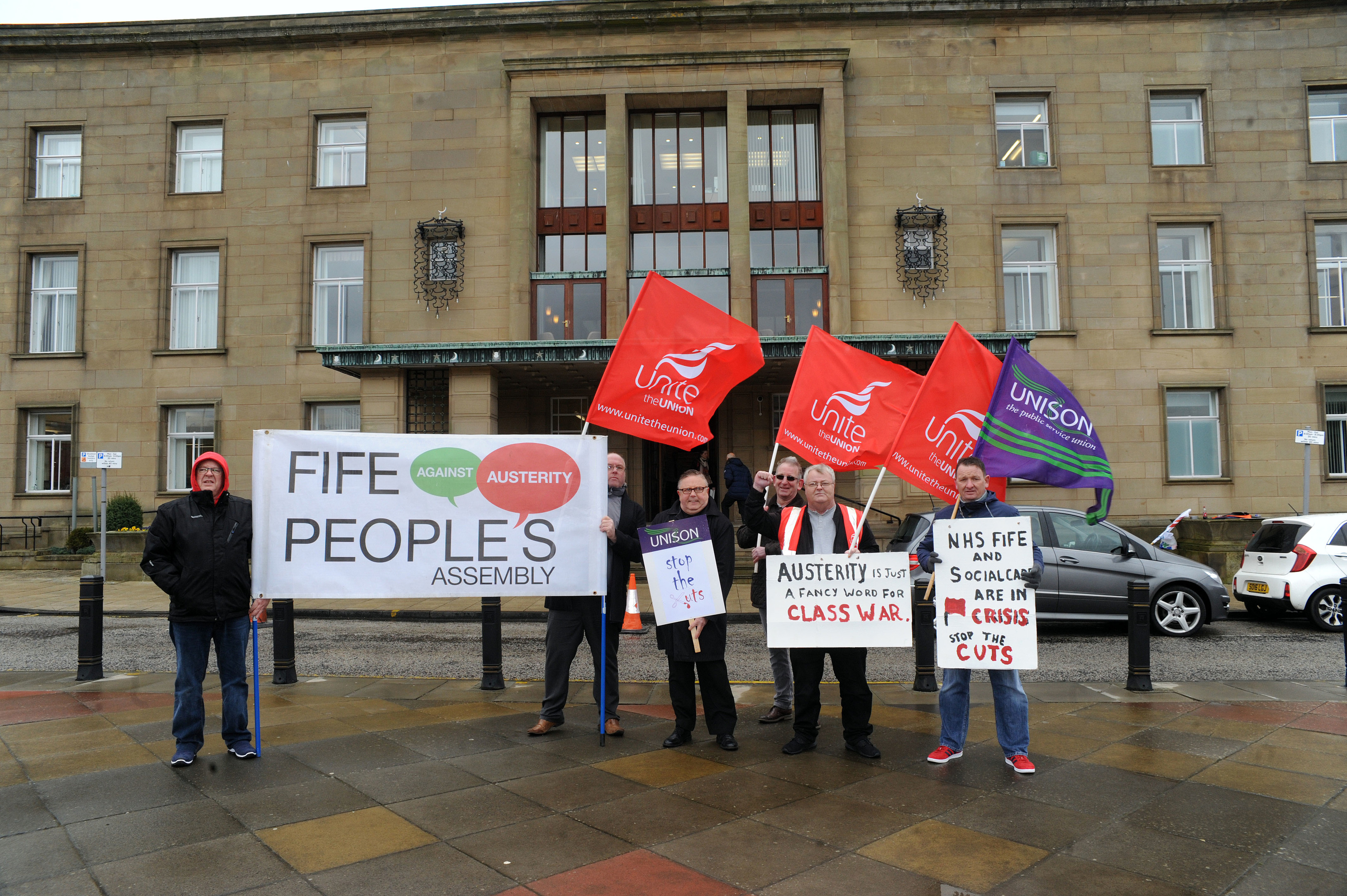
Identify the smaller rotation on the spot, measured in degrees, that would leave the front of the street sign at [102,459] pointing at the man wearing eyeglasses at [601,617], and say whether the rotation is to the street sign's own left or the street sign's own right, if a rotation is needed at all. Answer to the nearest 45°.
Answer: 0° — it already faces them

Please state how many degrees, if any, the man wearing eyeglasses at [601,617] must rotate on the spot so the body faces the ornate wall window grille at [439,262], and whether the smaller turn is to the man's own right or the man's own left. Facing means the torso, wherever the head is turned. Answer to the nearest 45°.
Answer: approximately 180°

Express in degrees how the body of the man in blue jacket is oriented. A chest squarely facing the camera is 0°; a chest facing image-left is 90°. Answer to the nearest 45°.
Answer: approximately 0°

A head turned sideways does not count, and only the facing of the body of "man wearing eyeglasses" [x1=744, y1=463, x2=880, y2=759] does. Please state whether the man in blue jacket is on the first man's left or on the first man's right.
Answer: on the first man's left

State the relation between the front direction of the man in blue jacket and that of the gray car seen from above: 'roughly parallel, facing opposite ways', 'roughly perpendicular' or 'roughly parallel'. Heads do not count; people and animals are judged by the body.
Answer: roughly perpendicular

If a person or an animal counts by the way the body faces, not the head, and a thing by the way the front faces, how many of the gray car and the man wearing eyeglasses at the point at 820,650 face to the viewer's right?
1

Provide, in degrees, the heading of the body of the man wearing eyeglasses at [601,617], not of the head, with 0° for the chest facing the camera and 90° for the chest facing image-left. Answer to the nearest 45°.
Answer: approximately 0°

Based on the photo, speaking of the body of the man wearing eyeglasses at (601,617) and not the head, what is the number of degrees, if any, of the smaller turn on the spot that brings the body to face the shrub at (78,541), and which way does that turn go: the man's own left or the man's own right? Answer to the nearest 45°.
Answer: approximately 135° to the man's own right

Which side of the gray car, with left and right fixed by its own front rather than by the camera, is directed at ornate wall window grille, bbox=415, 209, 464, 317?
back

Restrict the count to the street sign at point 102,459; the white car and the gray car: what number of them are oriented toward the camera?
1

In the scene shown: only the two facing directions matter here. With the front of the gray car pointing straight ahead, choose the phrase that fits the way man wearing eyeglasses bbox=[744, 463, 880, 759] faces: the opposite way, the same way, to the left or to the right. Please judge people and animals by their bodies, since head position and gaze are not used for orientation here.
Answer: to the right

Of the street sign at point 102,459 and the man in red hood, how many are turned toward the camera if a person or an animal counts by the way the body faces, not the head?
2
